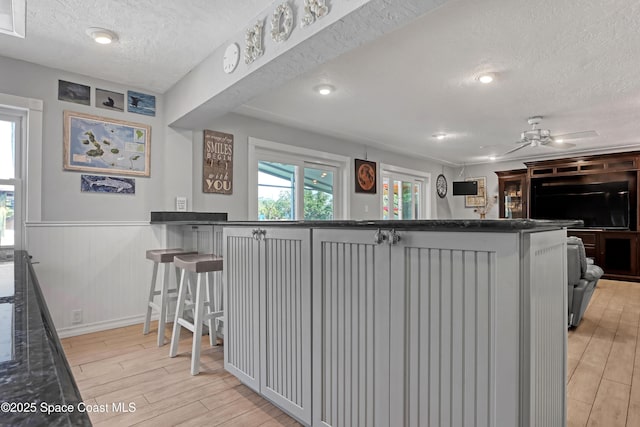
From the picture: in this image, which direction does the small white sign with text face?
toward the camera

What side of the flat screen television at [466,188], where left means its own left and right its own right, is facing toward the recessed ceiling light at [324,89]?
front

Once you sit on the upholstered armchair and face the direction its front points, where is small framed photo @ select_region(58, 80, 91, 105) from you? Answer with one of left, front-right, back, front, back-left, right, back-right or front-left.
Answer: back

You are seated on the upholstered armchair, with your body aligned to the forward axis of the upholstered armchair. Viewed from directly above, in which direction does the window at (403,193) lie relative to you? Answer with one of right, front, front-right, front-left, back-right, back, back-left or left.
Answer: left

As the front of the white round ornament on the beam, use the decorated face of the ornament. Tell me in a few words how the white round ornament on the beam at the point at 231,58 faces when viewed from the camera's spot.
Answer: facing the viewer and to the left of the viewer

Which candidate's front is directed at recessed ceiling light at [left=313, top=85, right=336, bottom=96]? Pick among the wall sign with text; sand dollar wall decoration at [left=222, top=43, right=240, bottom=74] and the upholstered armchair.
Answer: the wall sign with text

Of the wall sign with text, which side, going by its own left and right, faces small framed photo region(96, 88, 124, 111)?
right

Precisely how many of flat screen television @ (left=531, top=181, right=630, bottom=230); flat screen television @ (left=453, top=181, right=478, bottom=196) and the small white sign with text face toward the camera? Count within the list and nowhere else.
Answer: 3

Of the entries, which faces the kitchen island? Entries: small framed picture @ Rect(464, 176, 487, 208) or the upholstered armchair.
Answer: the small framed picture

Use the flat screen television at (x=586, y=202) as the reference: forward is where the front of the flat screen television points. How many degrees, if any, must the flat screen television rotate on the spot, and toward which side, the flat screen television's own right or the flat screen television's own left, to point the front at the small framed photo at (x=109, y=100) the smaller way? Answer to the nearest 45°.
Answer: approximately 45° to the flat screen television's own right
